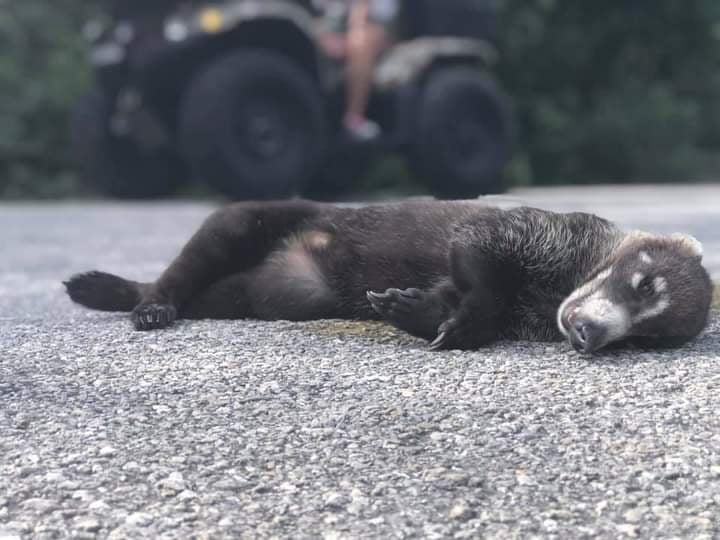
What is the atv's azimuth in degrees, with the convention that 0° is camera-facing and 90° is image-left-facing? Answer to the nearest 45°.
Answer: approximately 45°

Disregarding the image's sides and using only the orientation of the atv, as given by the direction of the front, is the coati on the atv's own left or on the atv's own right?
on the atv's own left
